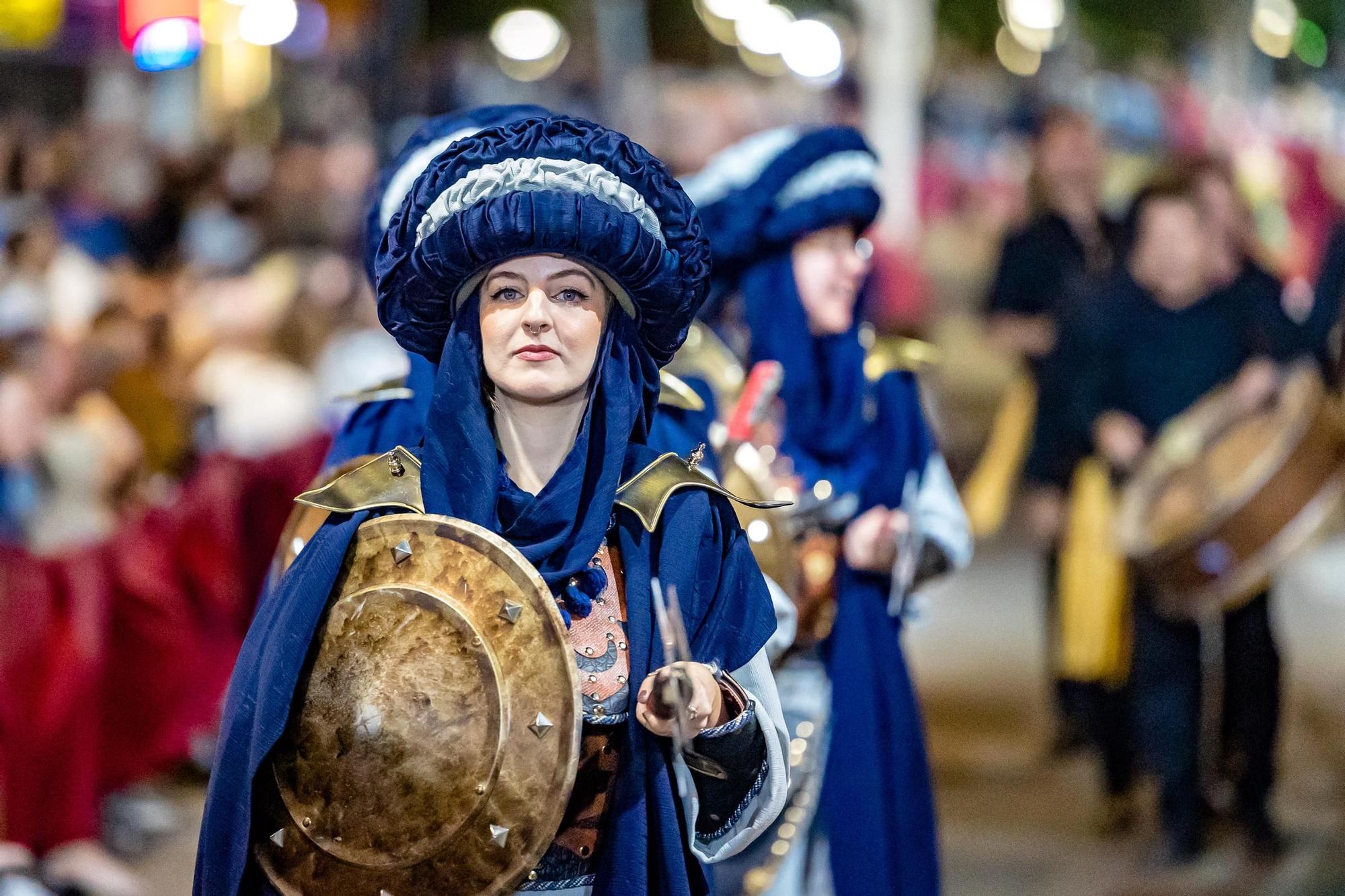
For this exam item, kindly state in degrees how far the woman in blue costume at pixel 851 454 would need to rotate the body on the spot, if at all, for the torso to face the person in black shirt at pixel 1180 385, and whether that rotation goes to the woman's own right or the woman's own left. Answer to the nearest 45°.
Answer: approximately 90° to the woman's own left

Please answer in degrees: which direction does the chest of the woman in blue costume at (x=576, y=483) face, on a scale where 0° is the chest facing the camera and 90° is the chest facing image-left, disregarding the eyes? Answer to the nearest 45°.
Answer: approximately 0°

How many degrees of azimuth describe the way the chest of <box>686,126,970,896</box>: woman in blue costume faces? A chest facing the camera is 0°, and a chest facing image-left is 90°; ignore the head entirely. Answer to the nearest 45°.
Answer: approximately 315°

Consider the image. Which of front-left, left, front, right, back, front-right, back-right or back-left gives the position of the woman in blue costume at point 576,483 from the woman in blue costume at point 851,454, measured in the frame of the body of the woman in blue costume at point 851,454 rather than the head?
front-right

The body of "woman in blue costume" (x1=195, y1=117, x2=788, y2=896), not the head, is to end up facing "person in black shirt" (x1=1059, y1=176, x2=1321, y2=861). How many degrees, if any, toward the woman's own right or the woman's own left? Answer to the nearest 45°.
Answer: approximately 135° to the woman's own left

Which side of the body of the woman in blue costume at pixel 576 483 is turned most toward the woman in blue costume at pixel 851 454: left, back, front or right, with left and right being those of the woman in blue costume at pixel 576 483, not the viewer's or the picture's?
back

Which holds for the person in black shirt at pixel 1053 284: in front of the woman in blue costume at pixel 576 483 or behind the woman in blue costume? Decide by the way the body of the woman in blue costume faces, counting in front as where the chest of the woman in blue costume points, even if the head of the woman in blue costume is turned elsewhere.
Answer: behind

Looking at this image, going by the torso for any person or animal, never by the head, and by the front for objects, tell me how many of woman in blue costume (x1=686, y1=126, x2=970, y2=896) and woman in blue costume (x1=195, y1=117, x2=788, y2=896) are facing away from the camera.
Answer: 0

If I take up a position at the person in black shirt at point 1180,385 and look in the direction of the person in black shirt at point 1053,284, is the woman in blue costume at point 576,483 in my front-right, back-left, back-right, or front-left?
back-left
